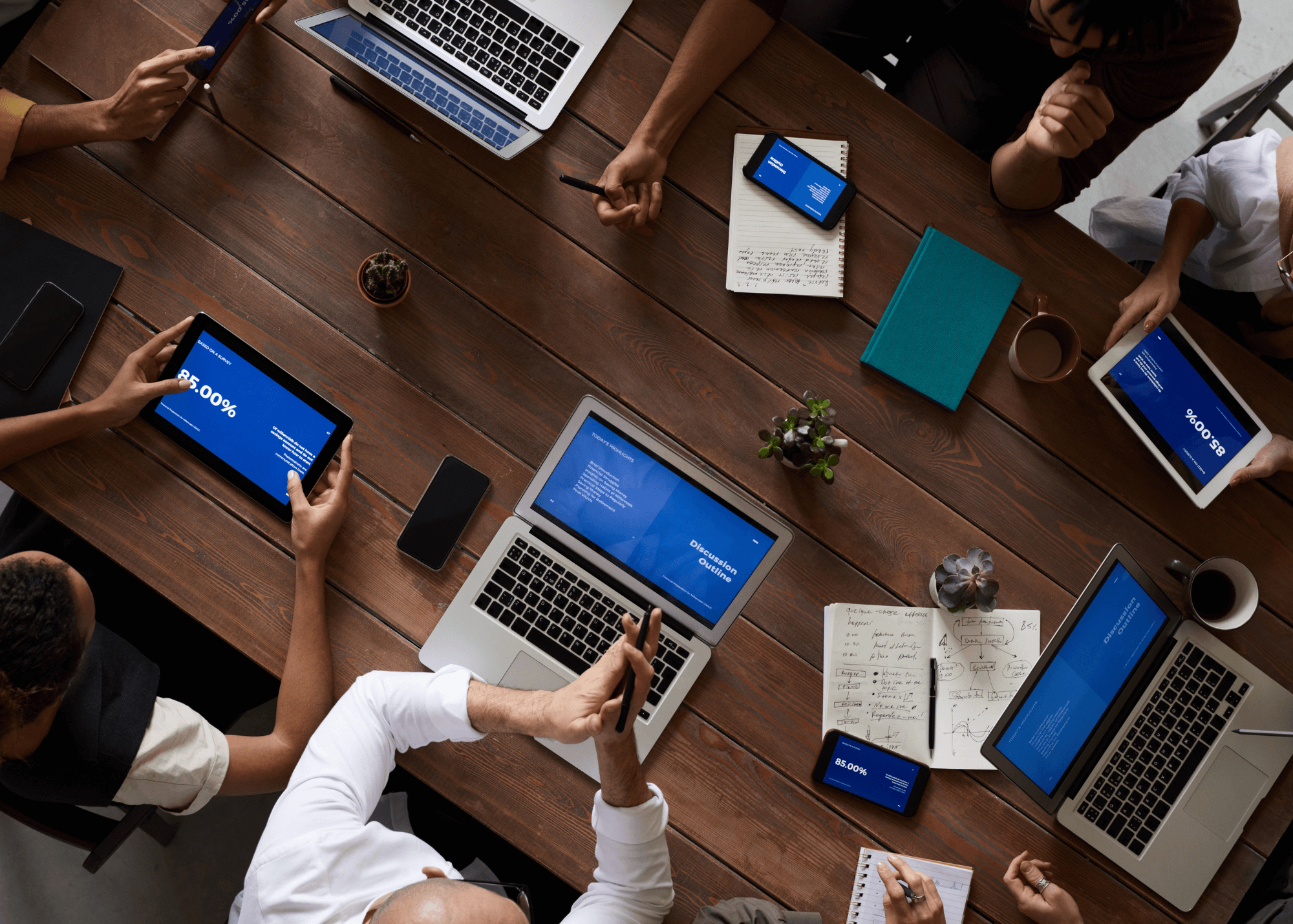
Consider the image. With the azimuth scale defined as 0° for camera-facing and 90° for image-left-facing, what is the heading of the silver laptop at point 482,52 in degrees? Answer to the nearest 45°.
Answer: approximately 225°

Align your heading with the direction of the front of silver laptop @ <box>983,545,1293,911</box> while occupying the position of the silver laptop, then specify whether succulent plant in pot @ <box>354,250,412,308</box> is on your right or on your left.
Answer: on your right
